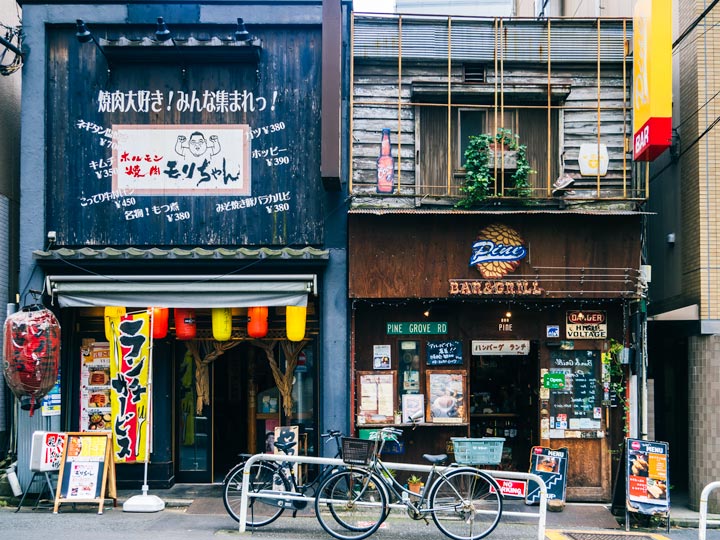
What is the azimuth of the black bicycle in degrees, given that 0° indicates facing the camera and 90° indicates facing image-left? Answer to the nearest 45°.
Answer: approximately 270°

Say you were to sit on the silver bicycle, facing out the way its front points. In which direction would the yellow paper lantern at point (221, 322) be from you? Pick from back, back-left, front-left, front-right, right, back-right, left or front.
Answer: front-right

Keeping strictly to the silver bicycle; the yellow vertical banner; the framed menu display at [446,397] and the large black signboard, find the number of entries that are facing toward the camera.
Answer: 3

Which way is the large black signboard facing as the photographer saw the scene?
facing the viewer

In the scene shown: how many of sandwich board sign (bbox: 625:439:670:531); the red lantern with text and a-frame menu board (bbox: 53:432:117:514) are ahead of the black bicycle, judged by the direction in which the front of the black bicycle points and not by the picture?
1

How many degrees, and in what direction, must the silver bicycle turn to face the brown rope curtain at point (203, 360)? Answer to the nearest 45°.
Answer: approximately 45° to its right

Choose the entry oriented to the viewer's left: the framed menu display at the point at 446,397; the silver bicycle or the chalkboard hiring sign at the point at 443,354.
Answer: the silver bicycle

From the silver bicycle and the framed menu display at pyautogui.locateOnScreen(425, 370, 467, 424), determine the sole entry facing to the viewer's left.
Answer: the silver bicycle

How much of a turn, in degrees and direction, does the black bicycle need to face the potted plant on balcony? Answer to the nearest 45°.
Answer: approximately 45° to its left

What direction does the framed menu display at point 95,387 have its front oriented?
toward the camera

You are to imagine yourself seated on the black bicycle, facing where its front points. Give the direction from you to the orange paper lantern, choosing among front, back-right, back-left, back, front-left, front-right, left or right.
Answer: left

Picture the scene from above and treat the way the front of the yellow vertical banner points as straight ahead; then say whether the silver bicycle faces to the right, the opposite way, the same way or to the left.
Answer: to the right

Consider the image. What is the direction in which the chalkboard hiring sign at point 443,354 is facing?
toward the camera
